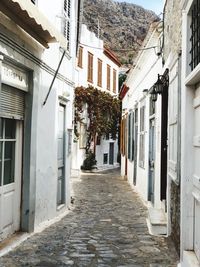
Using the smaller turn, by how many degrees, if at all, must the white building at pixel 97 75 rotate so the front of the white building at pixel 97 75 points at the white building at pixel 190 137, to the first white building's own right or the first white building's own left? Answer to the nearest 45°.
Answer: approximately 45° to the first white building's own right

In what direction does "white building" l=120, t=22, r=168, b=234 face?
to the viewer's left

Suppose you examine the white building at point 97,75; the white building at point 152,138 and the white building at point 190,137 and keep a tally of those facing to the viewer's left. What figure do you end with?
2

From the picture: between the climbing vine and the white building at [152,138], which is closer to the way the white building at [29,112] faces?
the white building

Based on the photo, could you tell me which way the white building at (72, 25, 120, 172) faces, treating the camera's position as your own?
facing the viewer and to the right of the viewer

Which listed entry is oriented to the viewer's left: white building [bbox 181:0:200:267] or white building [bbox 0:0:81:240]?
white building [bbox 181:0:200:267]

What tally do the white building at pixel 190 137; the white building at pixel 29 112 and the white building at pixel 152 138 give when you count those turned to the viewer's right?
1

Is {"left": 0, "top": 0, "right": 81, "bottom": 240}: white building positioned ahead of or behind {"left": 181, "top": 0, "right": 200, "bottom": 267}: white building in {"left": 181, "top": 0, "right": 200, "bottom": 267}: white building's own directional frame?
ahead

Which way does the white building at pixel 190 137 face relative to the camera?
to the viewer's left

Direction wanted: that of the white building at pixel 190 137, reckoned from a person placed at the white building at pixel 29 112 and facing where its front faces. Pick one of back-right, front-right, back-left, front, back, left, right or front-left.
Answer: front-right

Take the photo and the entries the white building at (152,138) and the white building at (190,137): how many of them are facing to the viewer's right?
0

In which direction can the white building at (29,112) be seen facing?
to the viewer's right

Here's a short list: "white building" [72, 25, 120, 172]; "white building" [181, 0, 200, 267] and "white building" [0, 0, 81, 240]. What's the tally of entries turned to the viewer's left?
1
